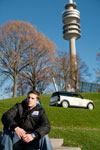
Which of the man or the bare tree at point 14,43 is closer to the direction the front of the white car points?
the bare tree

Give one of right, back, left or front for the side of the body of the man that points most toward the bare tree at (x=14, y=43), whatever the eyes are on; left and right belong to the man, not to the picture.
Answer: back

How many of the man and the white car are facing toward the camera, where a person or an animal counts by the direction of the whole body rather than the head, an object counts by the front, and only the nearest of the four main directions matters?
1

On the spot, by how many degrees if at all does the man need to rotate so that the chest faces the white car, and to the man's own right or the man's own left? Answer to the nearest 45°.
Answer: approximately 180°

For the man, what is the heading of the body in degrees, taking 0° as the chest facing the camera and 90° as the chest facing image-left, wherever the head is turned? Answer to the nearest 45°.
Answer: approximately 0°

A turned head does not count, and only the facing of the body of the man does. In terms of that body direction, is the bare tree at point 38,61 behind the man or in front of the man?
behind
